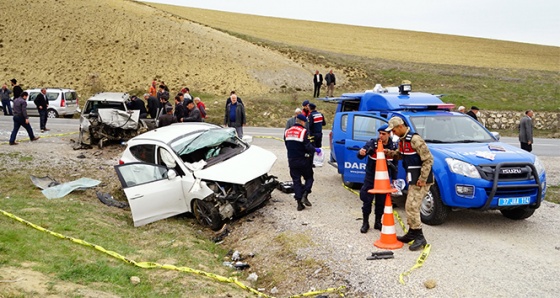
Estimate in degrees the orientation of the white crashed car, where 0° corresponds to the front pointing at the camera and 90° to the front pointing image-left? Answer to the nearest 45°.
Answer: approximately 315°

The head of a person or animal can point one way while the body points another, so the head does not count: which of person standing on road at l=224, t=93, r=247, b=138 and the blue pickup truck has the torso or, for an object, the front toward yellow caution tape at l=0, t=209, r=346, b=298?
the person standing on road

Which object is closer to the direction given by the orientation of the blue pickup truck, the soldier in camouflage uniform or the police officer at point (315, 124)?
the soldier in camouflage uniform

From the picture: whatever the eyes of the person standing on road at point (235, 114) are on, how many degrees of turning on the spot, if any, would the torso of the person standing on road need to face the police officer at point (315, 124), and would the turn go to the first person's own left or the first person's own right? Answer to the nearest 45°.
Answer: approximately 45° to the first person's own left

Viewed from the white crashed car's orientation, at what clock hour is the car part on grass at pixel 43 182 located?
The car part on grass is roughly at 6 o'clock from the white crashed car.

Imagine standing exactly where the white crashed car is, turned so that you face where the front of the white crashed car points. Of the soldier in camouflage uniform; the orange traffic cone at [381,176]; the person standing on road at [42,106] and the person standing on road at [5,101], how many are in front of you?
2

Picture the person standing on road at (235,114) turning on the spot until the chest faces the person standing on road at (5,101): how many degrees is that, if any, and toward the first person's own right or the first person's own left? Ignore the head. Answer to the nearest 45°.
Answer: approximately 135° to the first person's own right

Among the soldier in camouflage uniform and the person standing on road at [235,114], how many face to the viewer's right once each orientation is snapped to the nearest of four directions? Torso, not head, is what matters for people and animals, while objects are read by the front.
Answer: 0

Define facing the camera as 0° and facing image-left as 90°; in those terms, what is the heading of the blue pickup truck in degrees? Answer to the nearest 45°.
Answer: approximately 315°

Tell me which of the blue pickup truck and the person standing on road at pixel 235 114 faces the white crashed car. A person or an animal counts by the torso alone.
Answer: the person standing on road

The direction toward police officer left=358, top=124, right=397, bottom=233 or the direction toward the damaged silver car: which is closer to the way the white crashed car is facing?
the police officer

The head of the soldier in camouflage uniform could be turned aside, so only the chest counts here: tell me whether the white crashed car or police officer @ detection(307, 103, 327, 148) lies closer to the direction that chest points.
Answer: the white crashed car

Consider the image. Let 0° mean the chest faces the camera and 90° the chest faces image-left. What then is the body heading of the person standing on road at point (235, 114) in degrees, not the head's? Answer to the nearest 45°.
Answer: approximately 0°
